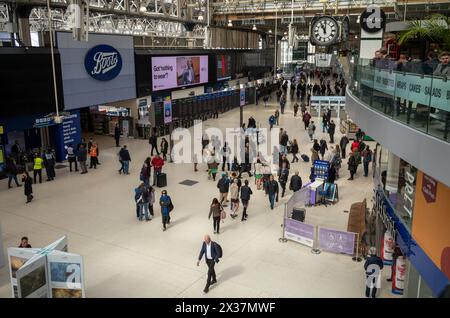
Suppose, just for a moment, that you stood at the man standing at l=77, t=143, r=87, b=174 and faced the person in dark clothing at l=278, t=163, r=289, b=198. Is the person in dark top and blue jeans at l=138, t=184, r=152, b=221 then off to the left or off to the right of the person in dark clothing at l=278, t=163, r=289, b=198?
right

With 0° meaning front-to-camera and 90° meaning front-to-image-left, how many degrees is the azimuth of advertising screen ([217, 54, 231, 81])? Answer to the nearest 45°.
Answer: approximately 315°

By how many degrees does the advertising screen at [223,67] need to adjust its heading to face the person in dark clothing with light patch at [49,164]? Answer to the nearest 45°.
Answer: approximately 45° to its right

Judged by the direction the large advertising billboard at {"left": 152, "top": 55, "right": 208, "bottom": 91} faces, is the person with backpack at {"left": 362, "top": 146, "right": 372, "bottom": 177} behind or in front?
in front

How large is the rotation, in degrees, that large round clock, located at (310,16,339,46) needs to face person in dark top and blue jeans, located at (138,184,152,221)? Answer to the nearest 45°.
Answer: approximately 45° to its right

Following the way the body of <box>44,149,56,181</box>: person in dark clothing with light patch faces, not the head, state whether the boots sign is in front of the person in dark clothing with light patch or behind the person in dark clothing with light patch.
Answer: in front

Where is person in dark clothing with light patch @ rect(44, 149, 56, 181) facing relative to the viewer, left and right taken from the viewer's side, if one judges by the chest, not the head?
facing away from the viewer

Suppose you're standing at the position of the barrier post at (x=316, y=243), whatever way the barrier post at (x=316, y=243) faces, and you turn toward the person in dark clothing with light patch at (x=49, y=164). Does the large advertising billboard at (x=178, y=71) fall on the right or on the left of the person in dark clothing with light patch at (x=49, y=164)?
right
